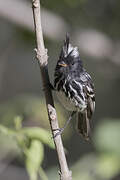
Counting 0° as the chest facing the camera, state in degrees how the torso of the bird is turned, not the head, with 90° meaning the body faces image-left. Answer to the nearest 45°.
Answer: approximately 45°

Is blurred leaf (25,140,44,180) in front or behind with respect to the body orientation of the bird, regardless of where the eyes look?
in front

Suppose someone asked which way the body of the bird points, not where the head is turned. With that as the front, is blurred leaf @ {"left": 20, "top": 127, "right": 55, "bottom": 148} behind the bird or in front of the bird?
in front
